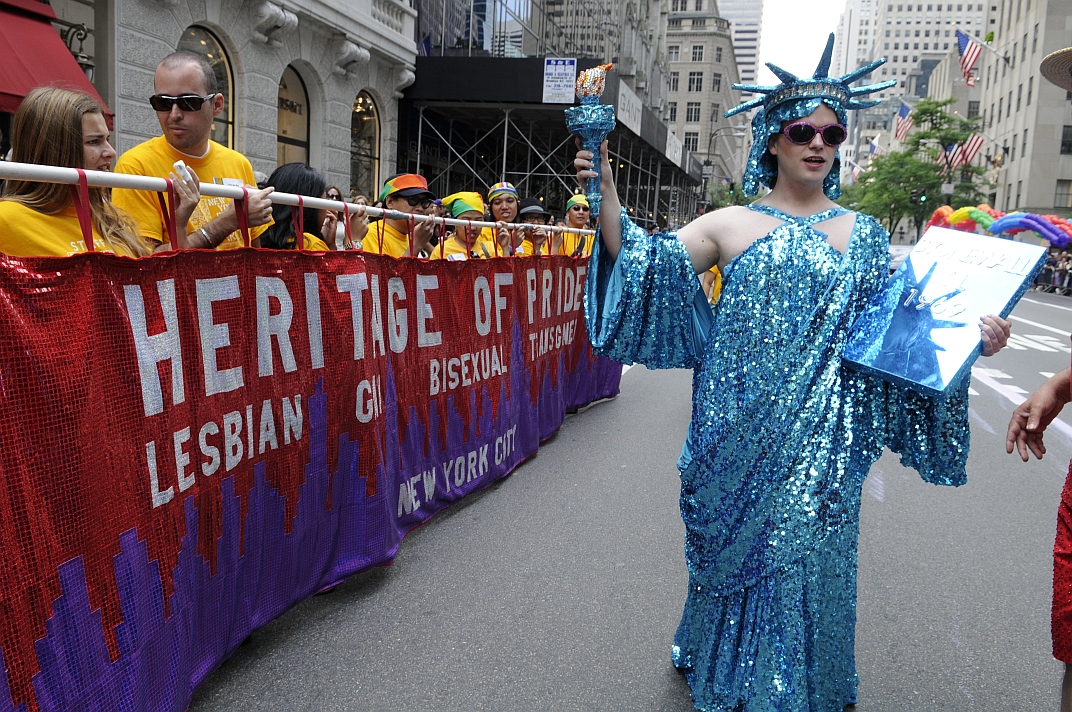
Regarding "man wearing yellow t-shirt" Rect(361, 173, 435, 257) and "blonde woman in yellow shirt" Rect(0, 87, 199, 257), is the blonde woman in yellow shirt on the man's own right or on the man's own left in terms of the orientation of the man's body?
on the man's own right

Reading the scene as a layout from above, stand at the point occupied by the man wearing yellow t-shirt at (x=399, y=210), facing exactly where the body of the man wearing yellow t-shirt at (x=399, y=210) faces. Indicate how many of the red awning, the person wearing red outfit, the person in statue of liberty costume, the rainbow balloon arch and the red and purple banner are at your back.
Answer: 1

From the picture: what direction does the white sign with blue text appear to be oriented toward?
toward the camera

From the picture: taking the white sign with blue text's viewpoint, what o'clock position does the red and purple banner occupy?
The red and purple banner is roughly at 12 o'clock from the white sign with blue text.

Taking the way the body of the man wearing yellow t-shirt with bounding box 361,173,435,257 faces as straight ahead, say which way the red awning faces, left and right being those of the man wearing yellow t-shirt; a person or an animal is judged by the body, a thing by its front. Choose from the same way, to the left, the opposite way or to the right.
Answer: the same way

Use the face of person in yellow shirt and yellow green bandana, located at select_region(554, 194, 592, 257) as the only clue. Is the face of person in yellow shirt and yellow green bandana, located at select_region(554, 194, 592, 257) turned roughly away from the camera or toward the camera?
toward the camera

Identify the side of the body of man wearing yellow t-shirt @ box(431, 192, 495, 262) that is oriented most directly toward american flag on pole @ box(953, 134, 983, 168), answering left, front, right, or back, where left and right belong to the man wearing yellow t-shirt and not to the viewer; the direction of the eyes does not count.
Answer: left

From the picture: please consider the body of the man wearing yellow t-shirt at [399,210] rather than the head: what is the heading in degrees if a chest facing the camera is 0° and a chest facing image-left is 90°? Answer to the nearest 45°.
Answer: approximately 315°

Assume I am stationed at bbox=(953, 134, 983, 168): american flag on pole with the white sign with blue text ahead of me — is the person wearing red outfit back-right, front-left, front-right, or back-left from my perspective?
front-left

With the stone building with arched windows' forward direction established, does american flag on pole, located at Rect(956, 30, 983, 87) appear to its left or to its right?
on its left

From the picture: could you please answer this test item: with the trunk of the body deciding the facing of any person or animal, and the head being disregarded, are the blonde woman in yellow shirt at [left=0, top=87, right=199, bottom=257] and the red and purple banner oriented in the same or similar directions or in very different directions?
same or similar directions

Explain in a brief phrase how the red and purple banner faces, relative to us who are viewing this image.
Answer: facing the viewer and to the right of the viewer
